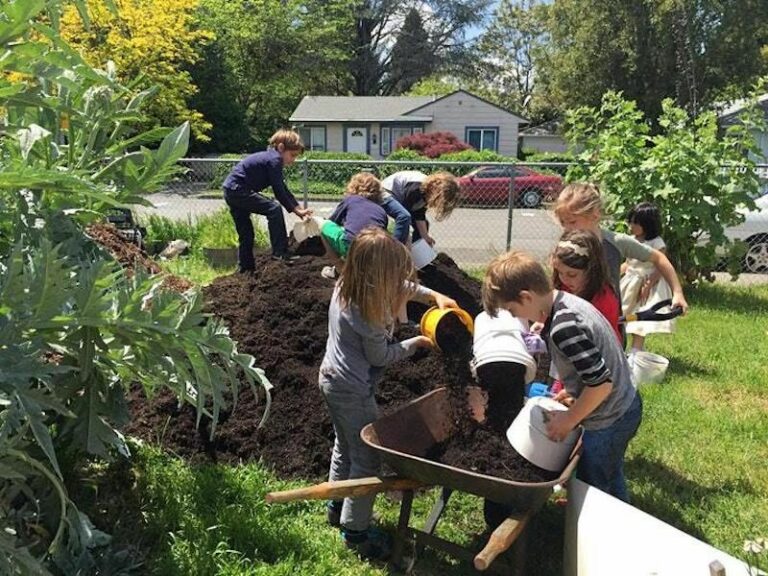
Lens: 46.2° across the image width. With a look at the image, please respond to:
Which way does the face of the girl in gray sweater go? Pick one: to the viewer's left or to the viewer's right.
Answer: to the viewer's right

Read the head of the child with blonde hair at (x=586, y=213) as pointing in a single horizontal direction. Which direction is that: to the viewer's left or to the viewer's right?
to the viewer's left

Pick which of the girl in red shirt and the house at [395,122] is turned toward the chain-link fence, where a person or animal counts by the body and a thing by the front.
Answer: the house

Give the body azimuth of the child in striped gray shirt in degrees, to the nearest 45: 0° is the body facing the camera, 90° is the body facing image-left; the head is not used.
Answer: approximately 90°

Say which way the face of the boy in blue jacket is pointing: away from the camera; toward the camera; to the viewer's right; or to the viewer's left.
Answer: to the viewer's right

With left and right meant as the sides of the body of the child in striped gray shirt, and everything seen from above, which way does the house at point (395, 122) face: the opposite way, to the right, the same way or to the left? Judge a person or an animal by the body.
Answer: to the left

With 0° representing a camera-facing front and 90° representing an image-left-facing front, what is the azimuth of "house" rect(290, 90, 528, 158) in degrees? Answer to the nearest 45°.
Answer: approximately 0°

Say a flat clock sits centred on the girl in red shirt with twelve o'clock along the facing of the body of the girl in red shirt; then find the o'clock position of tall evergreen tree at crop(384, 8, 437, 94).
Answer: The tall evergreen tree is roughly at 4 o'clock from the girl in red shirt.

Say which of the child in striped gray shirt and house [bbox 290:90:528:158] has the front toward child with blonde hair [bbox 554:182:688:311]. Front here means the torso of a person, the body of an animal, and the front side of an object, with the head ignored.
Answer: the house

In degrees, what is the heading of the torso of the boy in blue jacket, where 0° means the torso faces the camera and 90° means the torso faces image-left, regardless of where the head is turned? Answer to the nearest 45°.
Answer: approximately 270°

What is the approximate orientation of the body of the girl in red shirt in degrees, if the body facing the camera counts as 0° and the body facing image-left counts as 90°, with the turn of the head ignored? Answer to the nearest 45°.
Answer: approximately 45°

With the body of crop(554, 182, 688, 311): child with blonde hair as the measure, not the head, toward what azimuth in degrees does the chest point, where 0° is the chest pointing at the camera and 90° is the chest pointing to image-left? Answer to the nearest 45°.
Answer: approximately 45°
